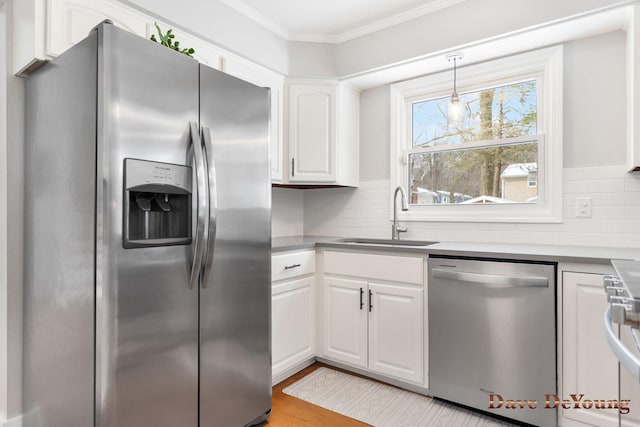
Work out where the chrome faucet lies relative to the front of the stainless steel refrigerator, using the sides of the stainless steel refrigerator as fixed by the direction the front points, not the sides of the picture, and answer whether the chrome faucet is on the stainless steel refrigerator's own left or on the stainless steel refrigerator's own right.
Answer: on the stainless steel refrigerator's own left

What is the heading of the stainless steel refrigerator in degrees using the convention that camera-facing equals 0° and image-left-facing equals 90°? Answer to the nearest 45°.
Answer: approximately 315°

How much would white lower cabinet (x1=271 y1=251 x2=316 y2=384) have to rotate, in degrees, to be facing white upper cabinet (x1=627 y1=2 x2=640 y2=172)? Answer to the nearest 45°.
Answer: approximately 45° to its left

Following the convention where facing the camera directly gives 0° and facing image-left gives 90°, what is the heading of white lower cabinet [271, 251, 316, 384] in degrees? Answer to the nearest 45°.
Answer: approximately 315°

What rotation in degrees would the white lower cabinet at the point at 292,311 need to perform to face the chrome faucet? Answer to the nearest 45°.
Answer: approximately 90° to its left
